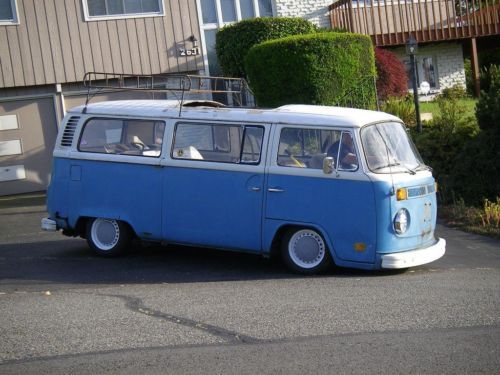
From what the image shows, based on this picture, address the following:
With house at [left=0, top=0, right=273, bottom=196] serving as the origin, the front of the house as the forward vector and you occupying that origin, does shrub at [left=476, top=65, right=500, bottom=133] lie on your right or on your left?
on your left

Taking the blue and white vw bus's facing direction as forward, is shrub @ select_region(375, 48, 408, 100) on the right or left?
on its left

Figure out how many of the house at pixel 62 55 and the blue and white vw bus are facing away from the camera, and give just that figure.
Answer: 0

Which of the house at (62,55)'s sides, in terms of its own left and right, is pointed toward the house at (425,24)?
left

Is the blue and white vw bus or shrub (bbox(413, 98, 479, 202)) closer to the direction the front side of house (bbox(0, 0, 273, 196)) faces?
the blue and white vw bus

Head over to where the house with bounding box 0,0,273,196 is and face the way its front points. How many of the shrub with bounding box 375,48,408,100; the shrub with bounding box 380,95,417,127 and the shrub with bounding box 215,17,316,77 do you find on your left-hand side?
3

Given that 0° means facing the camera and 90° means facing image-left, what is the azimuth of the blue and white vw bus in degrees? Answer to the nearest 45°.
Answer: approximately 315°

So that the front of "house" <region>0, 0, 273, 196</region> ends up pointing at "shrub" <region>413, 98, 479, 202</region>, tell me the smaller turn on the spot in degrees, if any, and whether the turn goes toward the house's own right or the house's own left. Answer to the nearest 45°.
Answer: approximately 45° to the house's own left

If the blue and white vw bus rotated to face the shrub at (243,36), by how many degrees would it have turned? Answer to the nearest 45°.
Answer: approximately 135° to its left

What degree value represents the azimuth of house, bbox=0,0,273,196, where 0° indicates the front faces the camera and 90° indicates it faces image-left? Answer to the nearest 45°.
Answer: approximately 0°

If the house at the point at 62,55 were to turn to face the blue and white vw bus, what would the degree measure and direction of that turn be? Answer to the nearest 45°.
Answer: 0° — it already faces it
